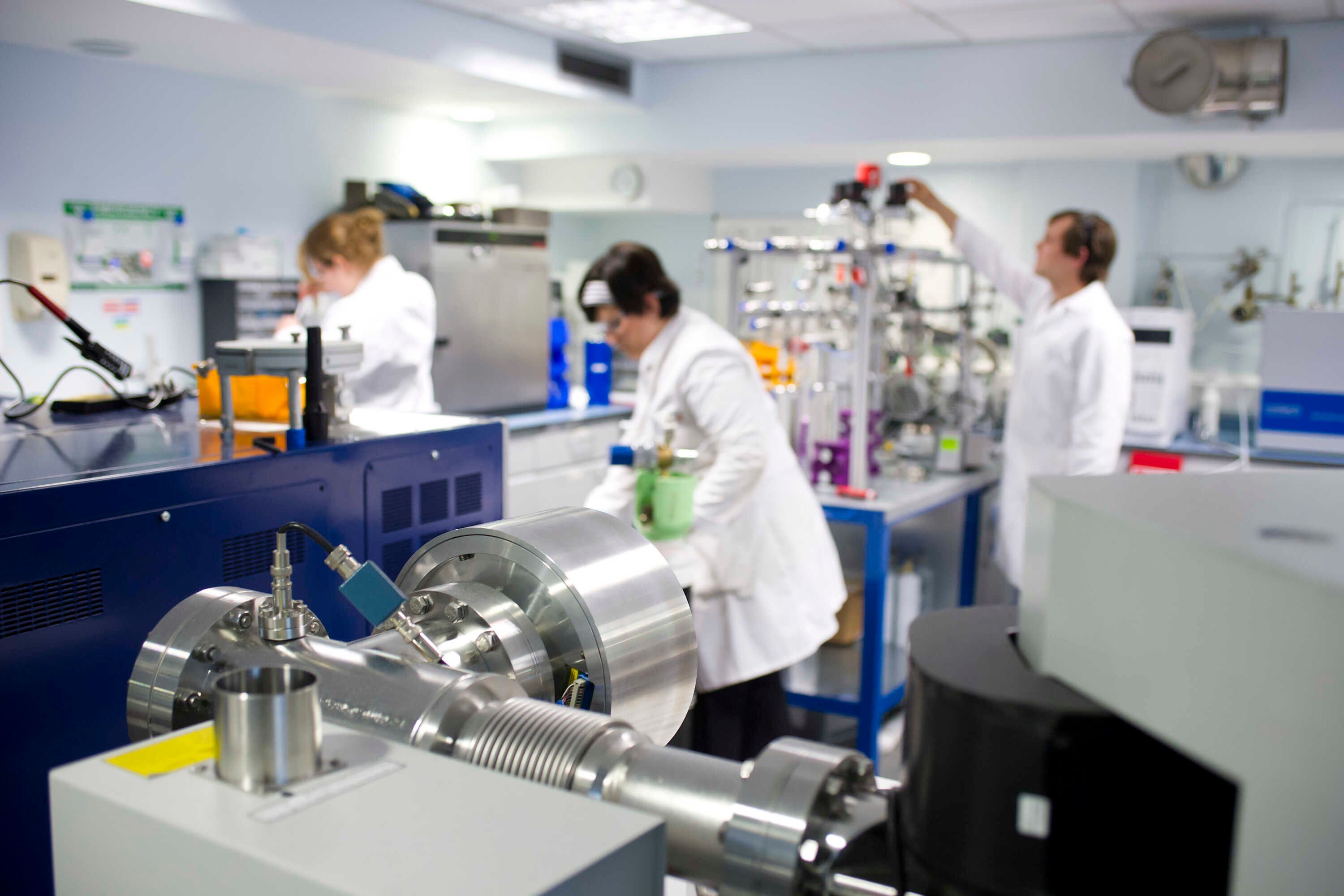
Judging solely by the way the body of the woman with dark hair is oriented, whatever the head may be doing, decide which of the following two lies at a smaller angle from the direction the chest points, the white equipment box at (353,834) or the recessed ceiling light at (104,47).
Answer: the recessed ceiling light

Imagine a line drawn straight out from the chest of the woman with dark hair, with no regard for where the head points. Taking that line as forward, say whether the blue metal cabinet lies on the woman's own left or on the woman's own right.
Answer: on the woman's own left

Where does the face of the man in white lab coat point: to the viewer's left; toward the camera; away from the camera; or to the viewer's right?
to the viewer's left

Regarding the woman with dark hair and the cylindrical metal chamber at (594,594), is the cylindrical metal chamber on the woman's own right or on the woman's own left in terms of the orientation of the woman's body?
on the woman's own left

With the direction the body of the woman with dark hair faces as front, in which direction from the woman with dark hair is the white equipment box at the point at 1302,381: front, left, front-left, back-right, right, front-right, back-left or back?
back-right

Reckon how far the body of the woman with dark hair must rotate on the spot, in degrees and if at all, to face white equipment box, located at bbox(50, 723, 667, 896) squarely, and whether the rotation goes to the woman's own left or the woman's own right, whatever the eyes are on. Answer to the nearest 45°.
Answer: approximately 90° to the woman's own left

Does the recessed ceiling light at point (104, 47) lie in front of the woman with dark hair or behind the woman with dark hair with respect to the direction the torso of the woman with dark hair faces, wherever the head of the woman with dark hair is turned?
in front

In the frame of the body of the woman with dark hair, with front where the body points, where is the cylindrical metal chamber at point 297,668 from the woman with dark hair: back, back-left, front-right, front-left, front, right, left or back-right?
left

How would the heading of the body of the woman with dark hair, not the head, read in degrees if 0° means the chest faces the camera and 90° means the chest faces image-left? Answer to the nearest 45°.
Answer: approximately 90°
